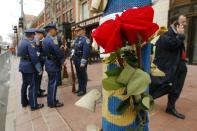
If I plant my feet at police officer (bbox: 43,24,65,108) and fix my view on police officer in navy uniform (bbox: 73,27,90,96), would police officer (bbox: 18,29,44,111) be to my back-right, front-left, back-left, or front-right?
back-left

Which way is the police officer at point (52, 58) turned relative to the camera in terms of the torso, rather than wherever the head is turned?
to the viewer's right

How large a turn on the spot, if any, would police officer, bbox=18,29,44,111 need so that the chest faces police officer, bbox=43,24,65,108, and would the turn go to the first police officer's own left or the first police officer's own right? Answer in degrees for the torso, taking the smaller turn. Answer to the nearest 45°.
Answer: approximately 45° to the first police officer's own right

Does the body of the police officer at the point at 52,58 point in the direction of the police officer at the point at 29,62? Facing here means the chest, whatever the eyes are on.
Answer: no
